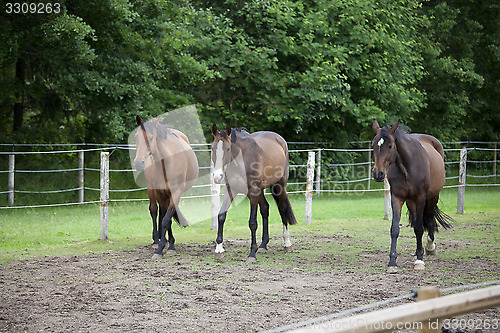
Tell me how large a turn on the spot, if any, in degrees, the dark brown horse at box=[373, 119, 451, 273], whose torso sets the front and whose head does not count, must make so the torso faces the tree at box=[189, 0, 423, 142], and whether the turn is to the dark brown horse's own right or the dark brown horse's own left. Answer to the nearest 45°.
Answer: approximately 135° to the dark brown horse's own right

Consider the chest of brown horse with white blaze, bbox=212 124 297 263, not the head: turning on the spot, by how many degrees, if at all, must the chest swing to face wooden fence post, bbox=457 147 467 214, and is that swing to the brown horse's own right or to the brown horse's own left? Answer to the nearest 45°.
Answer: approximately 180°

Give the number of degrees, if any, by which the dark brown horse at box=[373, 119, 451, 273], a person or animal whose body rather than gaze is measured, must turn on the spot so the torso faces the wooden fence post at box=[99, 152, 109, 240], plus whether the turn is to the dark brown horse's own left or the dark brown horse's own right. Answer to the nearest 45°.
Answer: approximately 45° to the dark brown horse's own right

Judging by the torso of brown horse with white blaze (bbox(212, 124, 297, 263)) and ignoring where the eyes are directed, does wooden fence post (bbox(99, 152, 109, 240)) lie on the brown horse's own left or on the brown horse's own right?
on the brown horse's own right

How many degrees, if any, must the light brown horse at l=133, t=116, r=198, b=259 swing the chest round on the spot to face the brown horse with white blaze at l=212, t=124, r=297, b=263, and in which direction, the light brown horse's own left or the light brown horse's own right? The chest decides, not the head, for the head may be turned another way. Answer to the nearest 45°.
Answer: approximately 135° to the light brown horse's own left

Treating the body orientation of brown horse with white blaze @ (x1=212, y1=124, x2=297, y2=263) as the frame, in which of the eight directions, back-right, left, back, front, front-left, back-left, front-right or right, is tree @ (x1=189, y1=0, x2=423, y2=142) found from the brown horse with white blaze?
back-right

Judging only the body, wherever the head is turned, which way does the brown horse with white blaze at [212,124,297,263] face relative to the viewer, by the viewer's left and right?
facing the viewer and to the left of the viewer

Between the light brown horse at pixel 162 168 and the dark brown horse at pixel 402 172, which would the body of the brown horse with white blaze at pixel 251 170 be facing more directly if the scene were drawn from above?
the light brown horse

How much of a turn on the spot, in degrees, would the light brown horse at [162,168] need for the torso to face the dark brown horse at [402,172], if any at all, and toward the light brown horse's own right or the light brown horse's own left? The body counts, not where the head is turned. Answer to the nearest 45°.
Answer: approximately 90° to the light brown horse's own left
